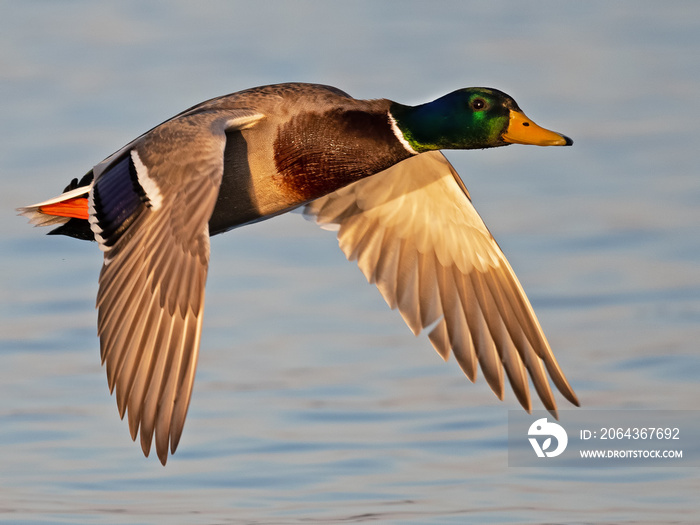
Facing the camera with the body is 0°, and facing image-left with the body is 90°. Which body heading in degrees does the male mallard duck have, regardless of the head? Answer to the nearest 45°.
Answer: approximately 315°
